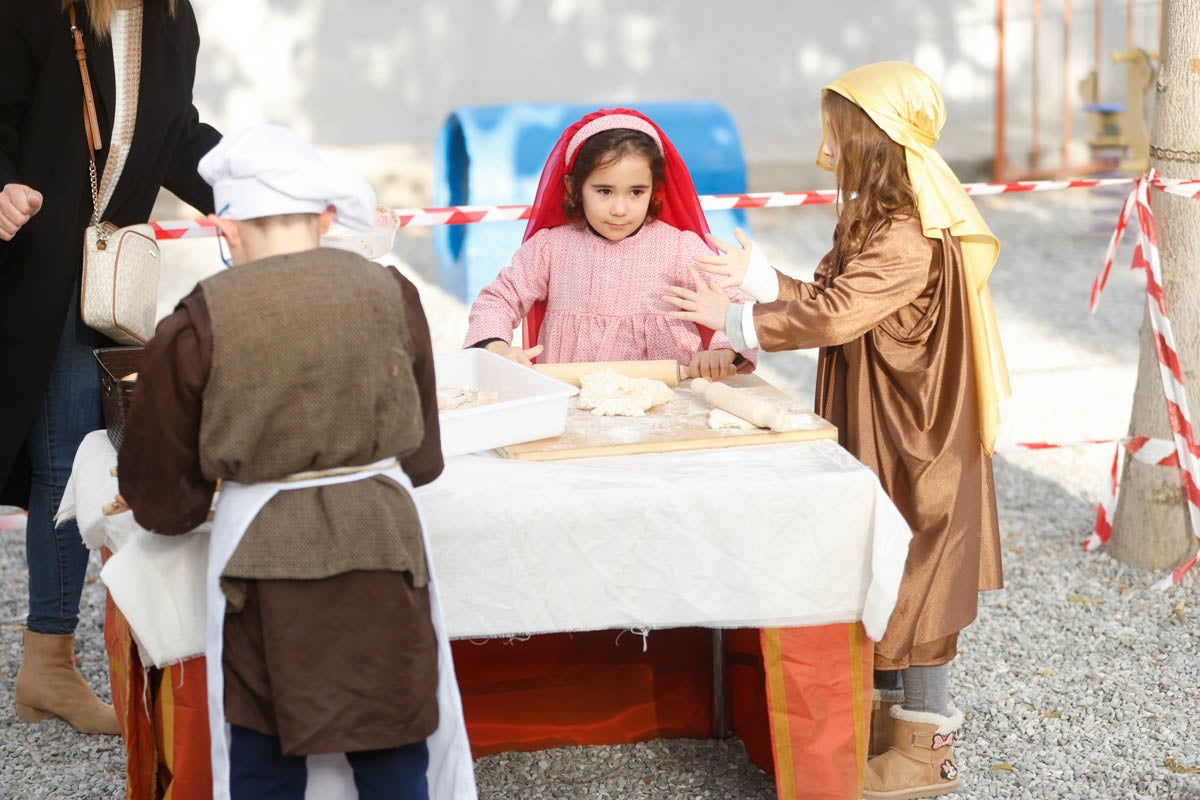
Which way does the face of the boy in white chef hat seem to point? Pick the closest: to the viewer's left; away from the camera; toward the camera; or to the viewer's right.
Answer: away from the camera

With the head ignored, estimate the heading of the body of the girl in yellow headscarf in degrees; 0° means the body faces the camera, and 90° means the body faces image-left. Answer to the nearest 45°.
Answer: approximately 90°

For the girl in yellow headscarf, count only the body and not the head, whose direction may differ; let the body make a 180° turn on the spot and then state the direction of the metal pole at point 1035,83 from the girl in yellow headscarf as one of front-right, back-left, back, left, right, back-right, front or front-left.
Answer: left

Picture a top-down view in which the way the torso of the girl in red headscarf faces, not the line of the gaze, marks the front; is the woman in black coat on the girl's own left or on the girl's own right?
on the girl's own right

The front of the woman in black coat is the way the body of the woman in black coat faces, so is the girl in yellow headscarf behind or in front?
in front

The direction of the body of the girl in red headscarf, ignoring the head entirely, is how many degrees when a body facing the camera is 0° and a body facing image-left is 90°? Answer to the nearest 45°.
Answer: approximately 0°

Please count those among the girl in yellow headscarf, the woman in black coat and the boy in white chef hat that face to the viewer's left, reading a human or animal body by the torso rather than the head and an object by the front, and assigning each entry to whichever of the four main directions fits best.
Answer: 1

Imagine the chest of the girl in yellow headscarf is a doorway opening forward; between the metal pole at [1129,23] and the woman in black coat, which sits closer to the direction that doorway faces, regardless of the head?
the woman in black coat

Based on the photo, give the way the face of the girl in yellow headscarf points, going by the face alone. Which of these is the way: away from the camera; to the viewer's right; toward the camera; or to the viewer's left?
to the viewer's left

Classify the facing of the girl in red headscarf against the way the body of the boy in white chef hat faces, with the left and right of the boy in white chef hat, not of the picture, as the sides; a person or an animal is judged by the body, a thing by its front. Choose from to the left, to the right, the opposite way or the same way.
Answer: the opposite way

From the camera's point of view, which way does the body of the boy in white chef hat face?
away from the camera

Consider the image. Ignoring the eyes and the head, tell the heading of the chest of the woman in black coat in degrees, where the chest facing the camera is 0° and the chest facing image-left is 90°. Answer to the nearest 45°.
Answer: approximately 315°
